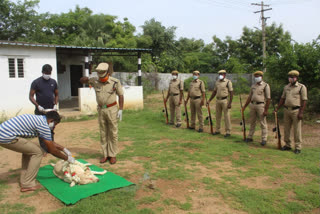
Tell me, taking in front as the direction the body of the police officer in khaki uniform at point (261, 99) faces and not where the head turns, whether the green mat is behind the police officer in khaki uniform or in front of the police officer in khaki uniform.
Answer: in front

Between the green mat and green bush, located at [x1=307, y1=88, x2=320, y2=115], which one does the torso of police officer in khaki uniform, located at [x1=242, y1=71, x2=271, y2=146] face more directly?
the green mat

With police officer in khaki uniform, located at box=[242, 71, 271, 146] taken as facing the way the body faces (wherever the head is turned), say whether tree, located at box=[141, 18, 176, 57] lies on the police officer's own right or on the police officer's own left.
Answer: on the police officer's own right

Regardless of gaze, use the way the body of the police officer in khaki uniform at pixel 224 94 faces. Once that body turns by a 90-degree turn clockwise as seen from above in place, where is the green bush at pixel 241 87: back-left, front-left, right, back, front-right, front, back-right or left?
front-right

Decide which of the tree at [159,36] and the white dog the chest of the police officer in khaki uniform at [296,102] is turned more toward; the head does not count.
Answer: the white dog

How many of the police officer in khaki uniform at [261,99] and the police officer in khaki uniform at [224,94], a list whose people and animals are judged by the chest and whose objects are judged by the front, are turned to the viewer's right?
0

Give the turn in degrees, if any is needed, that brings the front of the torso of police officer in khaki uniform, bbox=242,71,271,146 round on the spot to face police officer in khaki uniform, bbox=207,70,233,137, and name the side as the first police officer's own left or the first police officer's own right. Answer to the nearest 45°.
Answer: approximately 90° to the first police officer's own right

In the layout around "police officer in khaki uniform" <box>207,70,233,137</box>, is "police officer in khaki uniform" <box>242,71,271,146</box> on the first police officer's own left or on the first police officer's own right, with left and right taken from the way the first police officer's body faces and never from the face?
on the first police officer's own left

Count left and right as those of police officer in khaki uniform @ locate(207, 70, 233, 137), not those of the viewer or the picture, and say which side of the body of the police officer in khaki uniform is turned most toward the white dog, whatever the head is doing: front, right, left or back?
front

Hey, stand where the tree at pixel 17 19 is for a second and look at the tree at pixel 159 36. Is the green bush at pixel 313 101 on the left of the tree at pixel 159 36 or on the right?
right
